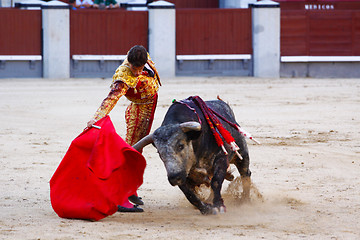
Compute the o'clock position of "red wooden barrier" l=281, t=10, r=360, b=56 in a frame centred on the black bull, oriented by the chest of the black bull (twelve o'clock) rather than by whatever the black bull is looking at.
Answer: The red wooden barrier is roughly at 5 o'clock from the black bull.

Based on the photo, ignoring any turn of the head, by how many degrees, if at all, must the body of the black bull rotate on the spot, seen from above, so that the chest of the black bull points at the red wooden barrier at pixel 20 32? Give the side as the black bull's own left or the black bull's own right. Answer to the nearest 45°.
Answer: approximately 135° to the black bull's own right

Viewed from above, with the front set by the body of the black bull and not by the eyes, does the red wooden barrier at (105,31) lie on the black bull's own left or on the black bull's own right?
on the black bull's own right

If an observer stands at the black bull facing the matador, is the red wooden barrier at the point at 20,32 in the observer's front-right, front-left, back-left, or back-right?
front-right

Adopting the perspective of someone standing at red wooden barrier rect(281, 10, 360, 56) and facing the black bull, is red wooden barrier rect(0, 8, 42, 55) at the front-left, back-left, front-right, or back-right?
front-right

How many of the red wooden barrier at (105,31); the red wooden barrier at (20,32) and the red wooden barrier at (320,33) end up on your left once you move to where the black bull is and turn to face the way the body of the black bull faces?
0

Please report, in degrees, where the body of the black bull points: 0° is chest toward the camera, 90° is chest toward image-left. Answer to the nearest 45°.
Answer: approximately 45°

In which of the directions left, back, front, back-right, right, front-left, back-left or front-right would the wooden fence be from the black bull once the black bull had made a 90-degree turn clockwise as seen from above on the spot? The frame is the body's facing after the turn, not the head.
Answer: front-right

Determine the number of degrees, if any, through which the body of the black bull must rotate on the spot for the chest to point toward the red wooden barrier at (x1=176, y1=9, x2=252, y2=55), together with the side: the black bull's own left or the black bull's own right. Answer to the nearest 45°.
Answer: approximately 135° to the black bull's own right
